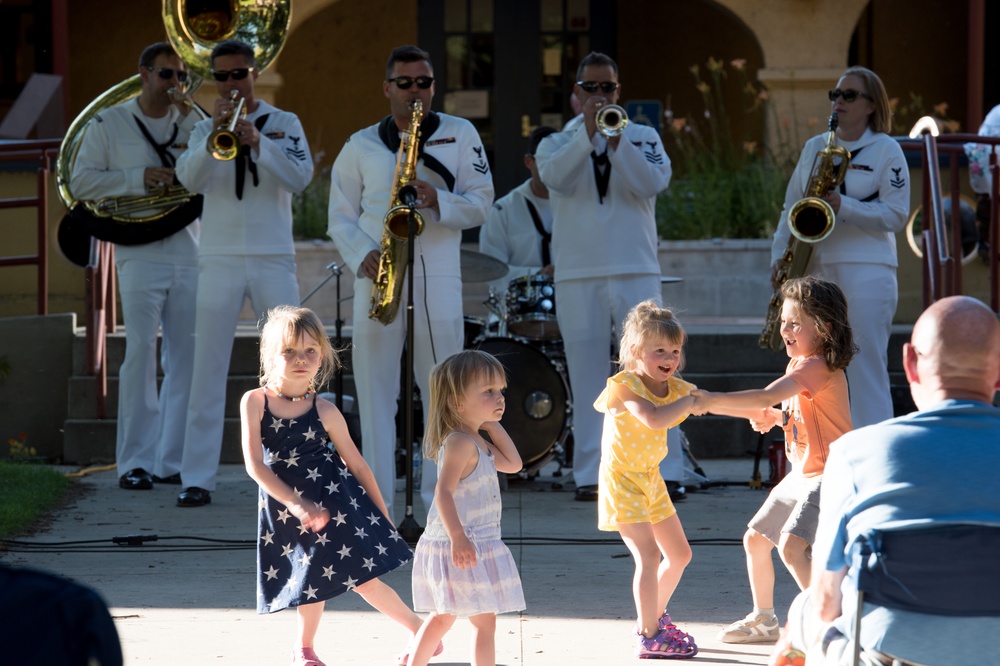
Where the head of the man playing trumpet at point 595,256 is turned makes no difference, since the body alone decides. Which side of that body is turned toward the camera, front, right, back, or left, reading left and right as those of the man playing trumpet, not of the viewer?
front

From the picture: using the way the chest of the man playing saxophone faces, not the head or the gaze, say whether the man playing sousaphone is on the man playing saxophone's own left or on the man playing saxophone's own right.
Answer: on the man playing saxophone's own right

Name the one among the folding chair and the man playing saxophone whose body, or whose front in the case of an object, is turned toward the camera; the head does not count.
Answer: the man playing saxophone

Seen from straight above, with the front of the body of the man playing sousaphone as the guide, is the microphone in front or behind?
in front

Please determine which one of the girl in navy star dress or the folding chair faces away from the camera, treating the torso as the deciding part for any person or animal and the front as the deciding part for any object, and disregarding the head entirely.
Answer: the folding chair

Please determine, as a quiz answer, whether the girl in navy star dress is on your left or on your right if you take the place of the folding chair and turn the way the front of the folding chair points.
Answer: on your left

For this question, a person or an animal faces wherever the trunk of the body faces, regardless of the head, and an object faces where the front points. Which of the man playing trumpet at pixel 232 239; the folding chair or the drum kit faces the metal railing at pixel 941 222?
the folding chair

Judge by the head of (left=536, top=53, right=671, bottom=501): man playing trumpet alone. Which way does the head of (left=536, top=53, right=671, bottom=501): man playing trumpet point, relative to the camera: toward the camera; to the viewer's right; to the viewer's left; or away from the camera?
toward the camera

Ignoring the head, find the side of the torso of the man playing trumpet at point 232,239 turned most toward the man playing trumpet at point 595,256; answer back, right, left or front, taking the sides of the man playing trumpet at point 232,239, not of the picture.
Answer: left

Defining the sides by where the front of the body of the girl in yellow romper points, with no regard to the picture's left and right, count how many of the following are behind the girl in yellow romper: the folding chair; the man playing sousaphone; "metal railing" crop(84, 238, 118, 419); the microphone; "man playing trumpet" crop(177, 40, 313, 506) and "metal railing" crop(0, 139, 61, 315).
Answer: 5

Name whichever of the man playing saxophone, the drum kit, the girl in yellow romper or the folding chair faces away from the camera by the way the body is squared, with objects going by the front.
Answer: the folding chair

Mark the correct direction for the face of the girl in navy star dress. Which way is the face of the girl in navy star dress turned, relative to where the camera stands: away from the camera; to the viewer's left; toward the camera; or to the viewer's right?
toward the camera

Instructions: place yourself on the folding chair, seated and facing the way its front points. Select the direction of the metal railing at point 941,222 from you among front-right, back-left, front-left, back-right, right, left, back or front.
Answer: front

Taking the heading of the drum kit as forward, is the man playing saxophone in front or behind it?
in front

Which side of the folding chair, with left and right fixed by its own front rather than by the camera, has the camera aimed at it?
back

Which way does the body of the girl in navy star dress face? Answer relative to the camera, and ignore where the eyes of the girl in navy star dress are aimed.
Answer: toward the camera

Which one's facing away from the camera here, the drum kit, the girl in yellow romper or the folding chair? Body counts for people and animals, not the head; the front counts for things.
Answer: the folding chair

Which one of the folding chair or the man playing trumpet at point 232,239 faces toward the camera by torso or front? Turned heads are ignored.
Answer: the man playing trumpet

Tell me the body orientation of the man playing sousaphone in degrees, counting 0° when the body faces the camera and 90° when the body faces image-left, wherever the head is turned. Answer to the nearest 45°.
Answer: approximately 315°
